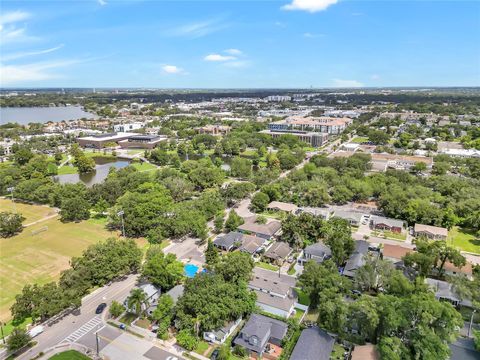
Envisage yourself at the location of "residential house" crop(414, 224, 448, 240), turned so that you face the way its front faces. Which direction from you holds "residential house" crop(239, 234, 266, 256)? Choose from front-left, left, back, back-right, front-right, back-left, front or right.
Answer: front-right

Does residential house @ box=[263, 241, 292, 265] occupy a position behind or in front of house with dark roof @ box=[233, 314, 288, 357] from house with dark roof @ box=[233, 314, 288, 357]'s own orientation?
behind

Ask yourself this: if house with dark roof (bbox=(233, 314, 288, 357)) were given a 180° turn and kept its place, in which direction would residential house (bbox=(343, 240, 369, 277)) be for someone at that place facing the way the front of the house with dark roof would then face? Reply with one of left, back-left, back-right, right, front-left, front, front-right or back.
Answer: front

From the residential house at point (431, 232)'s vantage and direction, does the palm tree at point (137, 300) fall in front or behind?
in front

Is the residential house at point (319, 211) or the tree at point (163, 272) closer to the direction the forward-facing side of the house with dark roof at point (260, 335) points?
the tree

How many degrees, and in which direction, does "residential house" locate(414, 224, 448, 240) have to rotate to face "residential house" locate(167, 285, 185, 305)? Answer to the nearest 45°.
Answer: approximately 45° to its right

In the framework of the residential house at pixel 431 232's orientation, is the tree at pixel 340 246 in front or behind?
in front

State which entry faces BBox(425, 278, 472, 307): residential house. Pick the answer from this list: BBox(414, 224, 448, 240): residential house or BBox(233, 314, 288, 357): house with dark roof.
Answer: BBox(414, 224, 448, 240): residential house

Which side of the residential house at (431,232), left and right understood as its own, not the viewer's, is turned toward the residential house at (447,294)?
front

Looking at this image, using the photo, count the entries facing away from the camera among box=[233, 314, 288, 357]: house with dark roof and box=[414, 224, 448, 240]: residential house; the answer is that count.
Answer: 0

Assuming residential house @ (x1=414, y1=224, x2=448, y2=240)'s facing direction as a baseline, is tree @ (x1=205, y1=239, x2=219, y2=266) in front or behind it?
in front

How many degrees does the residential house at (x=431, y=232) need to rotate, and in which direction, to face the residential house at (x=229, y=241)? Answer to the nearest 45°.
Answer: approximately 45° to its right

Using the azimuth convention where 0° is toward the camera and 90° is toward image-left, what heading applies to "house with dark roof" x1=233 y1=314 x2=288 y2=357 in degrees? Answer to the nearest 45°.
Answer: approximately 45°
